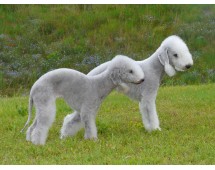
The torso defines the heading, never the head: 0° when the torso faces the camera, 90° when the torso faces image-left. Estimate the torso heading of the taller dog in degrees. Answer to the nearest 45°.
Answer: approximately 270°

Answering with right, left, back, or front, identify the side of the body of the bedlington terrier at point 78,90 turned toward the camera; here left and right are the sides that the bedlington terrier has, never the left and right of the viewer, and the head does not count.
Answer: right

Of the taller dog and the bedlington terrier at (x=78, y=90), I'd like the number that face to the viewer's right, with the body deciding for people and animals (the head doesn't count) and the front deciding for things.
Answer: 2

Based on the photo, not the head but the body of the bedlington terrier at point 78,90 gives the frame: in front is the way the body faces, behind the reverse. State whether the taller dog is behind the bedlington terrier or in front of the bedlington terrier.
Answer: in front

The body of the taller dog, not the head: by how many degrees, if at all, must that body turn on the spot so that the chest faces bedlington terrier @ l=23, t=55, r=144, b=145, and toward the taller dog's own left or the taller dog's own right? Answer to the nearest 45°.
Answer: approximately 135° to the taller dog's own right
